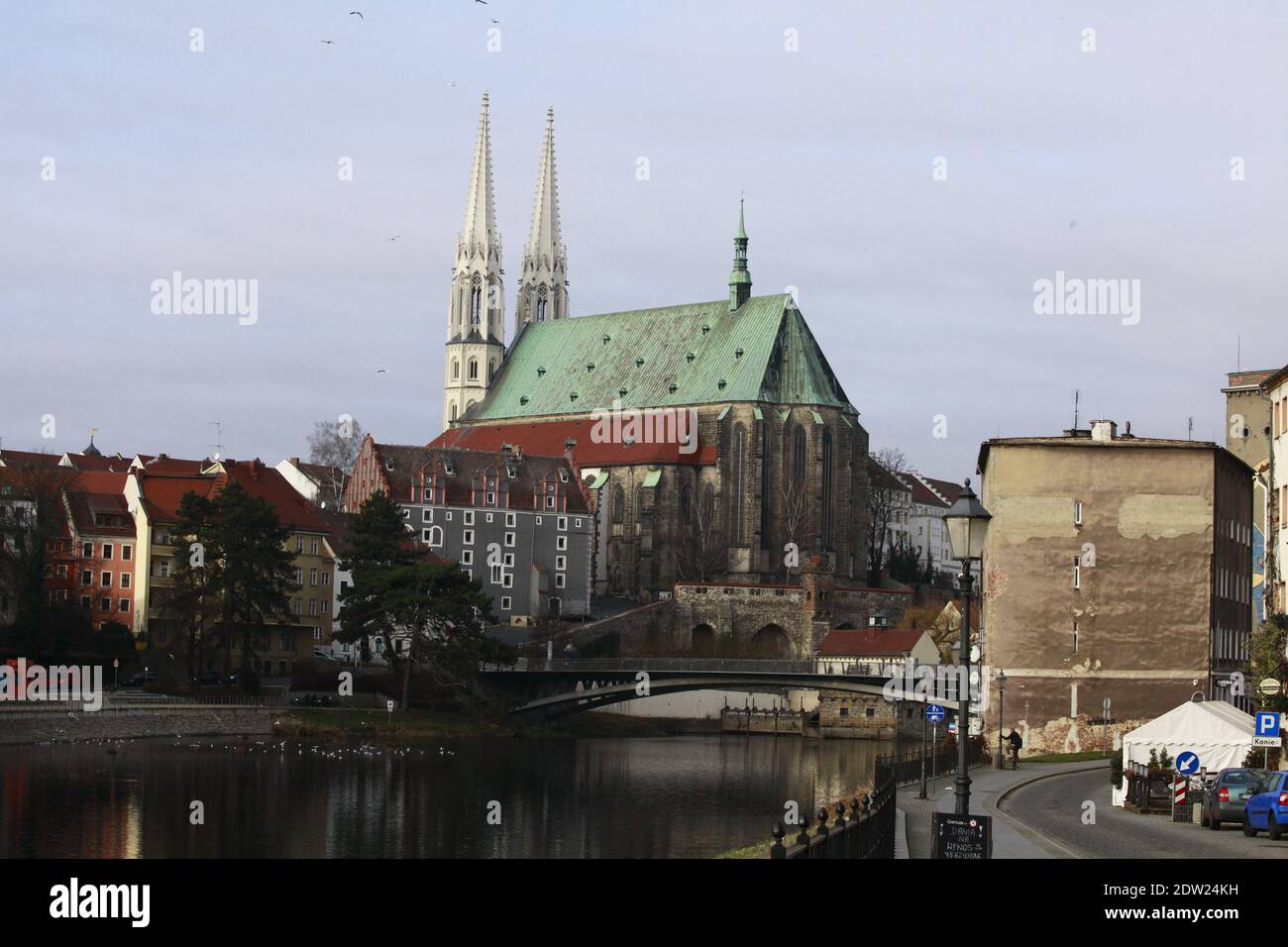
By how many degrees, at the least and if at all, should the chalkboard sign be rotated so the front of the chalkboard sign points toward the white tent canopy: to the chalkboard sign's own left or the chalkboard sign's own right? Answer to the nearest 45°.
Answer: approximately 180°

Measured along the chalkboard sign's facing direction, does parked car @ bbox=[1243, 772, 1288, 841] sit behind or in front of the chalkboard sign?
behind

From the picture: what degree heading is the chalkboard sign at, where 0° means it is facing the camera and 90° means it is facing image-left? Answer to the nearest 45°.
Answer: approximately 0°

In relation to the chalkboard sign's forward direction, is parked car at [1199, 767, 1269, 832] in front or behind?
behind
